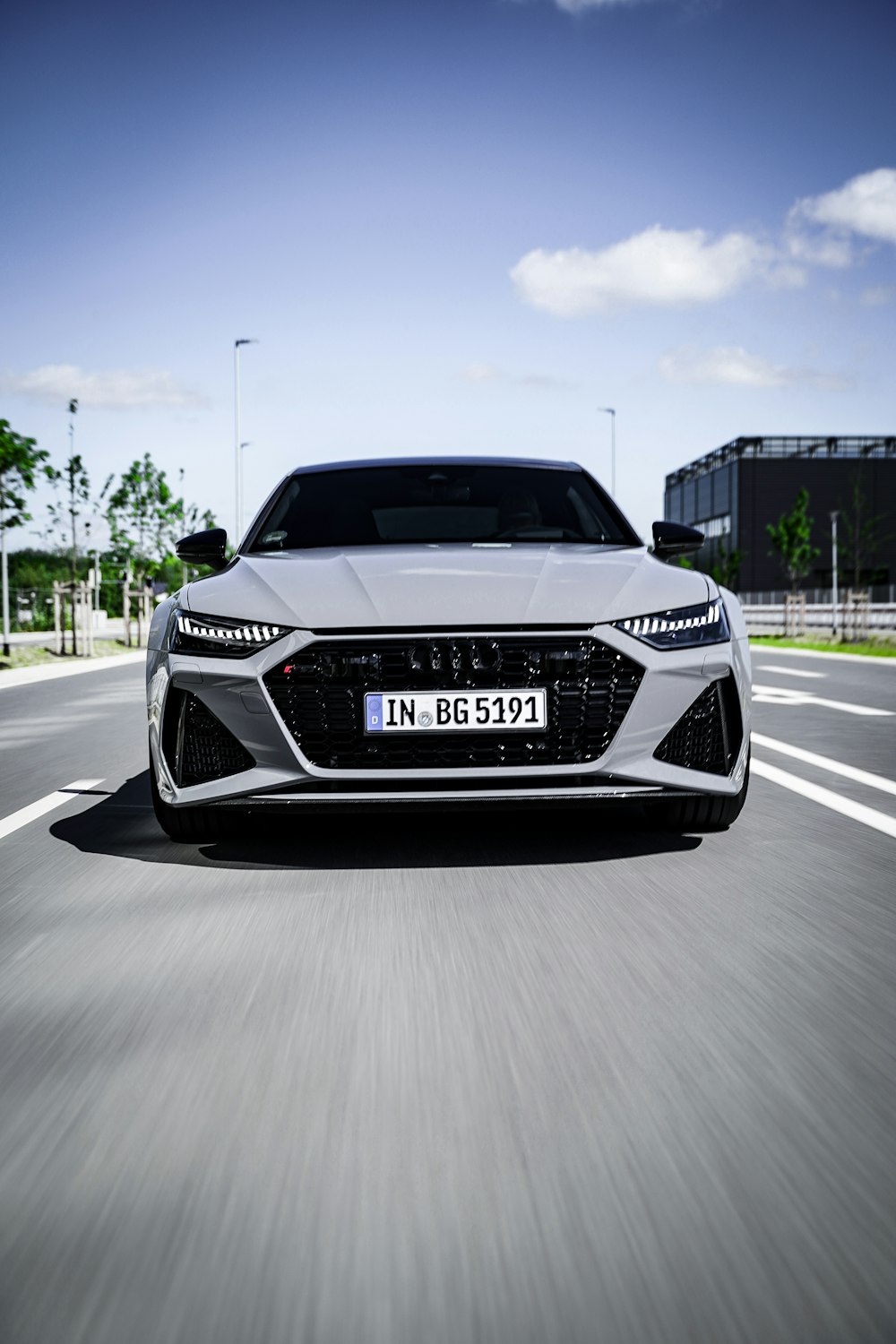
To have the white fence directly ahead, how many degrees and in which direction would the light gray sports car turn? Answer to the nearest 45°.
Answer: approximately 180°

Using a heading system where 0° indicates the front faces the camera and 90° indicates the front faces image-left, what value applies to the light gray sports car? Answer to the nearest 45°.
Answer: approximately 0°

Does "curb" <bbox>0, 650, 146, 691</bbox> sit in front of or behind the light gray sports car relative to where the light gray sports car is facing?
behind
